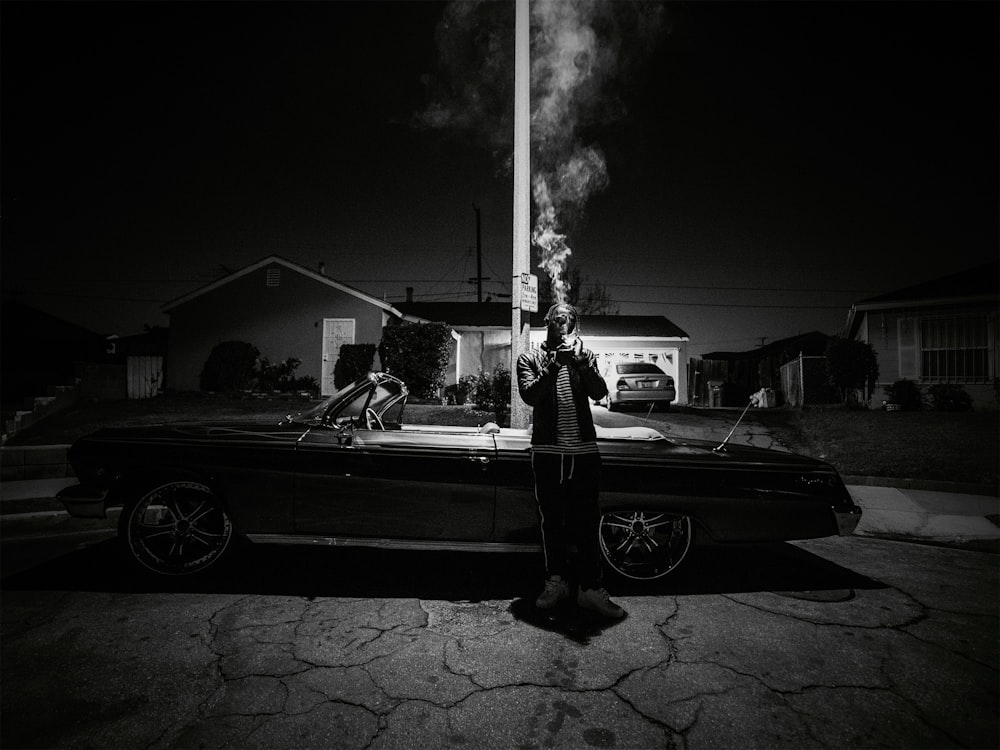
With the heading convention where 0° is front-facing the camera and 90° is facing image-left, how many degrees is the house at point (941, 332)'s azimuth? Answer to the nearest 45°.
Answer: approximately 0°

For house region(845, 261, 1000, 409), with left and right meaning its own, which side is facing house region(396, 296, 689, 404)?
right

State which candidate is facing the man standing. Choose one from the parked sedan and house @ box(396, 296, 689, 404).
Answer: the house

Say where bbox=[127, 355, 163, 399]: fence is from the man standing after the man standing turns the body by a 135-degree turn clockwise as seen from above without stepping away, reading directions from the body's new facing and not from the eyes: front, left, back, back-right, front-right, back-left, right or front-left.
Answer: front

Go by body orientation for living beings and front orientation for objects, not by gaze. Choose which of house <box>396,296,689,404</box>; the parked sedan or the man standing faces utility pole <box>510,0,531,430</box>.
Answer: the house

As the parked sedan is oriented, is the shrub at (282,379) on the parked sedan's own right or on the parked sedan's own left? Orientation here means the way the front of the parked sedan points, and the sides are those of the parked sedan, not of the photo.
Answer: on the parked sedan's own left

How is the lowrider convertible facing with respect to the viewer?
to the viewer's left

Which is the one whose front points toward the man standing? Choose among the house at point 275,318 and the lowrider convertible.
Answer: the house

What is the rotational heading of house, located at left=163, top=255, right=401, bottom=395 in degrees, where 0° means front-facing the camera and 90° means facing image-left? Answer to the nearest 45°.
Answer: approximately 0°

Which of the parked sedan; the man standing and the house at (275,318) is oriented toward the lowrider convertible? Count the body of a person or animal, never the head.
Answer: the house

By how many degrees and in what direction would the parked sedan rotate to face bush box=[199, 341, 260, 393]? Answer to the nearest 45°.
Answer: approximately 90° to its left

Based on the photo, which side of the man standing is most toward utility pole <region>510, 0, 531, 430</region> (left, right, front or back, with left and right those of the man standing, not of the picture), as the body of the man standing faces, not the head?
back
